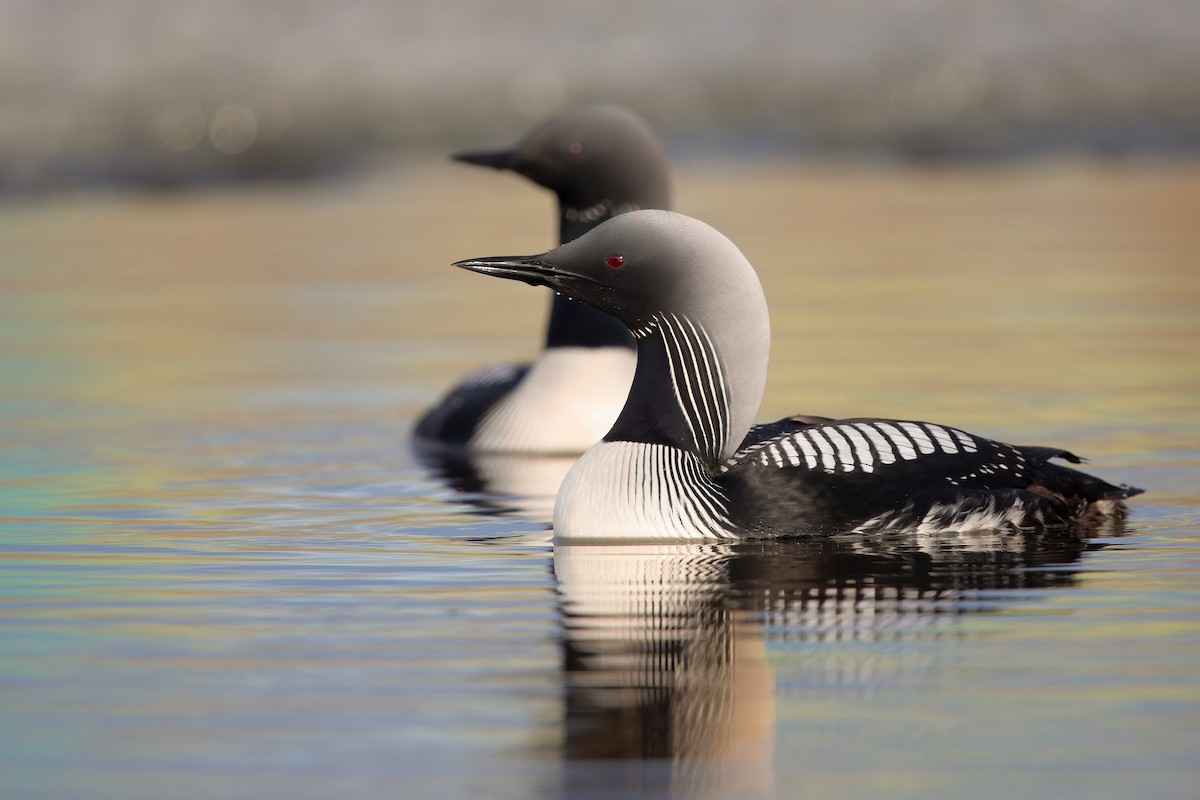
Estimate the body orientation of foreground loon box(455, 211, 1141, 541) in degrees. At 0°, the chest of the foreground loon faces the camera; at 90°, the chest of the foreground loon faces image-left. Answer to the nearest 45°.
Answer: approximately 90°

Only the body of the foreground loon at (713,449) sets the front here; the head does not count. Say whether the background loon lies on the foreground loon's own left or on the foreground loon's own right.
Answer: on the foreground loon's own right
